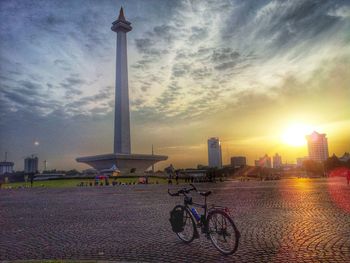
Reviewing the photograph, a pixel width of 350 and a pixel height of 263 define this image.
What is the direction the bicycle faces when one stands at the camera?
facing away from the viewer and to the left of the viewer
